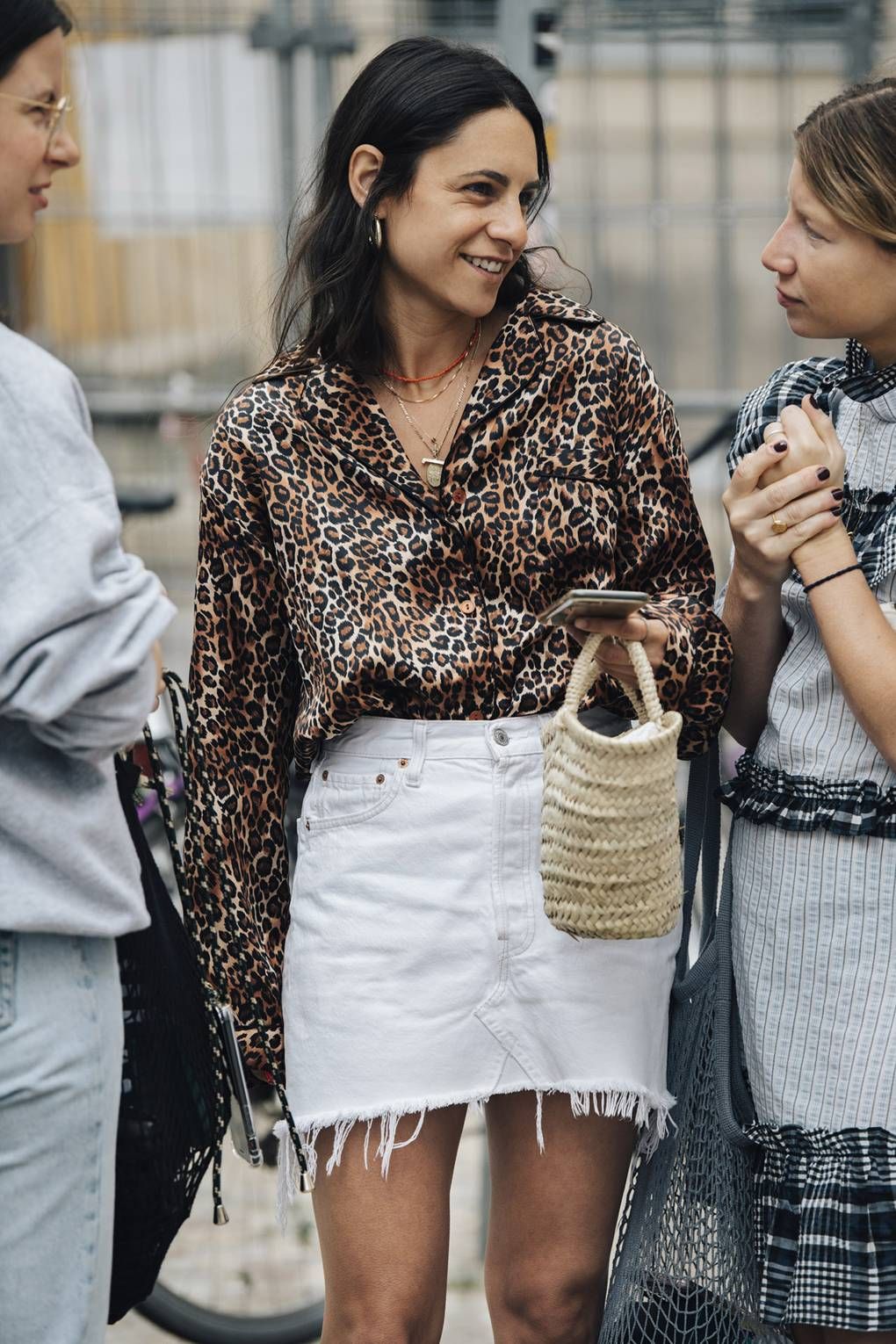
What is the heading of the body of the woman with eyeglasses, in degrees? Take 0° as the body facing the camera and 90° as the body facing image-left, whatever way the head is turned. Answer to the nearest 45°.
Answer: approximately 270°

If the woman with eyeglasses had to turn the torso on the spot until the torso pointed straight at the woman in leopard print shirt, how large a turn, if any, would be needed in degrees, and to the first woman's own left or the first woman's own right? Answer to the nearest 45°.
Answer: approximately 45° to the first woman's own left

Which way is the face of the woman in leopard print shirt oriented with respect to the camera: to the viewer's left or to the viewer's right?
to the viewer's right

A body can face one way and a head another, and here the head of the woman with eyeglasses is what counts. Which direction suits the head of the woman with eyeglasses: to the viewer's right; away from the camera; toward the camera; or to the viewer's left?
to the viewer's right
